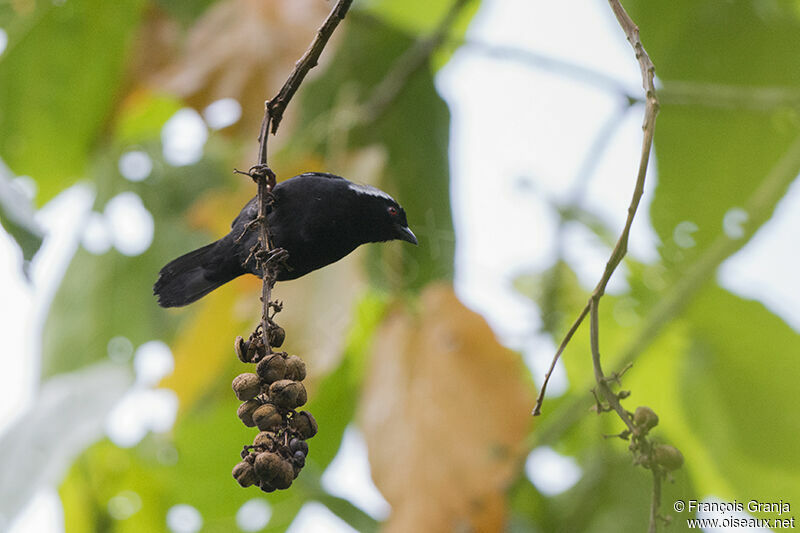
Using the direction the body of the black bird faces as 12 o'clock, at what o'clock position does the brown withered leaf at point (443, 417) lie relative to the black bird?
The brown withered leaf is roughly at 10 o'clock from the black bird.

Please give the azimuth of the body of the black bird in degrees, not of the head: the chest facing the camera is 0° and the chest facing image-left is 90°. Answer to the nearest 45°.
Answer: approximately 270°

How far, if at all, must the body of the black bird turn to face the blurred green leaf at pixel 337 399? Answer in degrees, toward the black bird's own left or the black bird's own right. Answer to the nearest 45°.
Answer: approximately 90° to the black bird's own left
